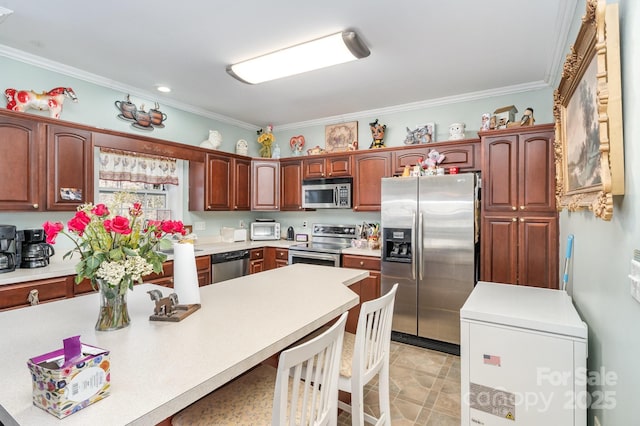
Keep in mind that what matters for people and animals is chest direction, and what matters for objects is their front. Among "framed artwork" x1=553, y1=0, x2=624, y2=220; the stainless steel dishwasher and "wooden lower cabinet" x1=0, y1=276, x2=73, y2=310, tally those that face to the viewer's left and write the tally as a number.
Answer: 1

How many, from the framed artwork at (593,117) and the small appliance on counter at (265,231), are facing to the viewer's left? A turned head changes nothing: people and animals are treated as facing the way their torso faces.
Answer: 1

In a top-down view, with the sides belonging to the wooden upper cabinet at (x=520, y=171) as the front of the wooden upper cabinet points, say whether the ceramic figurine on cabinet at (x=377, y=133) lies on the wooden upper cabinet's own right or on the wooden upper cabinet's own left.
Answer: on the wooden upper cabinet's own right

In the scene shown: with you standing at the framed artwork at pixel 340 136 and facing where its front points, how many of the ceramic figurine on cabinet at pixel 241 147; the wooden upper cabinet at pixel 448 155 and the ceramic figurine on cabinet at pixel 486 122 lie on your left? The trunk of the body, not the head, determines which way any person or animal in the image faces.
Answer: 2

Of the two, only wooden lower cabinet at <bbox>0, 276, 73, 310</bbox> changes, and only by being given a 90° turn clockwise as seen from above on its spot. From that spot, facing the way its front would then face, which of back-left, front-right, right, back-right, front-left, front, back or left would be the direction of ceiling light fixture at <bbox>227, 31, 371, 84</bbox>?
left

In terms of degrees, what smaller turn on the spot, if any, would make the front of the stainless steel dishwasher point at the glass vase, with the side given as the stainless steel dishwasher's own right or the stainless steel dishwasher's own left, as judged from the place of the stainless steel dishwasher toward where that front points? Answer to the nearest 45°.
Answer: approximately 45° to the stainless steel dishwasher's own right

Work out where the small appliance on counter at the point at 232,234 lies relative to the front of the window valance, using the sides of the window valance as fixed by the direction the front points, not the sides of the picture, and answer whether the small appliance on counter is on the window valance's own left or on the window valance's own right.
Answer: on the window valance's own left

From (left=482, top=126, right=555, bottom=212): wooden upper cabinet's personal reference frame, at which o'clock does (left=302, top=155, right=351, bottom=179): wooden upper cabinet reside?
(left=302, top=155, right=351, bottom=179): wooden upper cabinet is roughly at 3 o'clock from (left=482, top=126, right=555, bottom=212): wooden upper cabinet.

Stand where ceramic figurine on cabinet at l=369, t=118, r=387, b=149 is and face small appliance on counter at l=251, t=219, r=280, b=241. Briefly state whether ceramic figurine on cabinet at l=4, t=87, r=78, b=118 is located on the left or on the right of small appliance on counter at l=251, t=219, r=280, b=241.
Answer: left

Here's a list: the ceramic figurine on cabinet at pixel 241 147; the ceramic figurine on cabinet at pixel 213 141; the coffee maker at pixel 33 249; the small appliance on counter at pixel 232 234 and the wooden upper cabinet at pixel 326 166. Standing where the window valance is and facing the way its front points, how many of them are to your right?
1

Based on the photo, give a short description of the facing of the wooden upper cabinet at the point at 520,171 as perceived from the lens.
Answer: facing the viewer

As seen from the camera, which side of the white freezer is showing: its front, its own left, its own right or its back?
front
